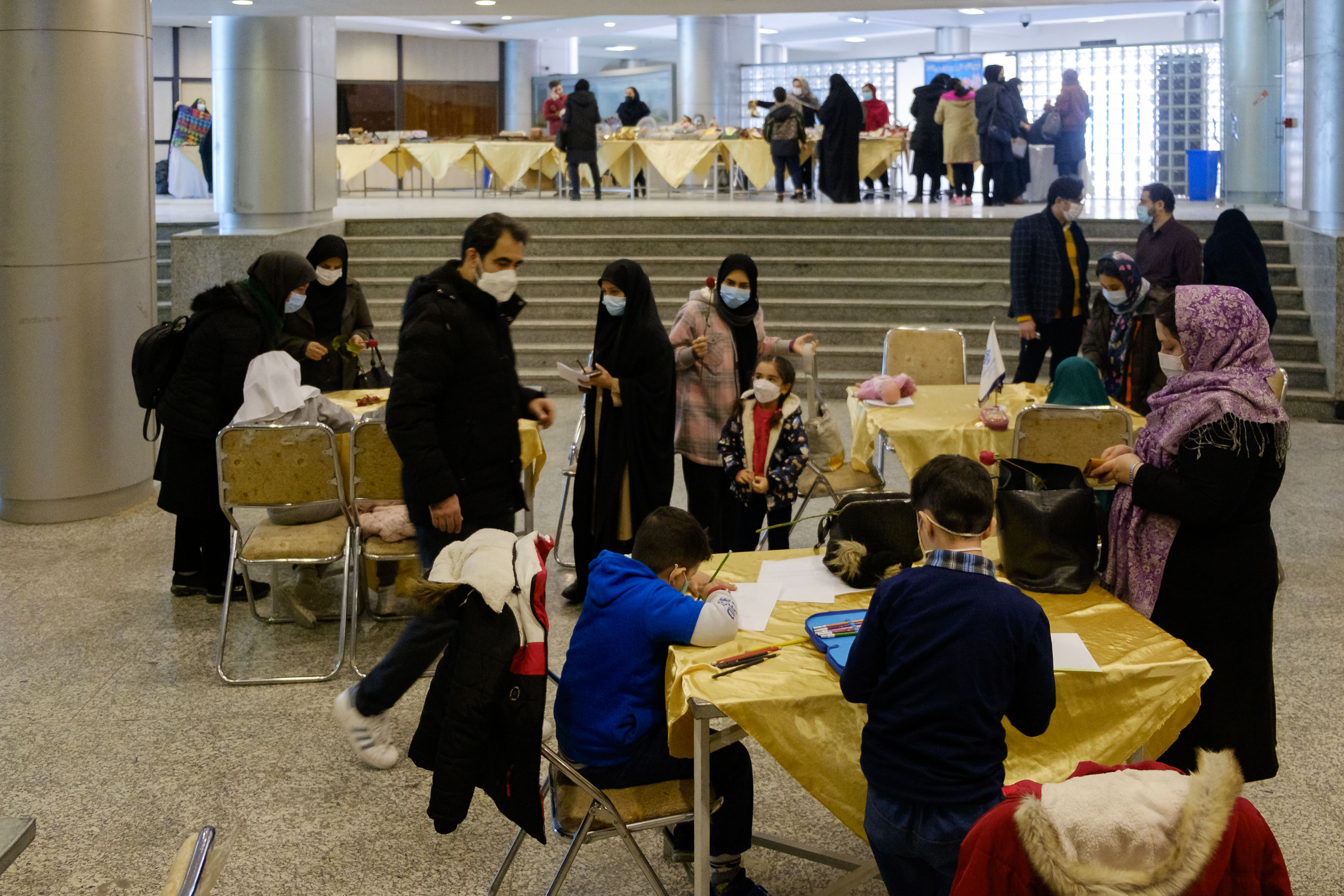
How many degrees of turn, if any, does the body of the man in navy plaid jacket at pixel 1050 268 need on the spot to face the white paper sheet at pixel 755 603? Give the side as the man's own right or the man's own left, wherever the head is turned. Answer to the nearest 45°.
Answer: approximately 45° to the man's own right

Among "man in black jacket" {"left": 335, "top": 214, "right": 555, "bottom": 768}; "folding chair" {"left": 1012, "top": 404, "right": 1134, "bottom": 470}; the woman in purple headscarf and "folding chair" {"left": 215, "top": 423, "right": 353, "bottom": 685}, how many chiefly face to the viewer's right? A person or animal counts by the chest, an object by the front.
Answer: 1

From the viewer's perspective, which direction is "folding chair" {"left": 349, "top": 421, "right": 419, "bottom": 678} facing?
away from the camera

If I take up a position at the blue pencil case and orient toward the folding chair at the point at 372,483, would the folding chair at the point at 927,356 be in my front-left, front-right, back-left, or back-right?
front-right

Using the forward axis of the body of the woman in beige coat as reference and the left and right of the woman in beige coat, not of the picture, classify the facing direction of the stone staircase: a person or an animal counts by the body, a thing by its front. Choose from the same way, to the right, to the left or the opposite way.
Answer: the opposite way

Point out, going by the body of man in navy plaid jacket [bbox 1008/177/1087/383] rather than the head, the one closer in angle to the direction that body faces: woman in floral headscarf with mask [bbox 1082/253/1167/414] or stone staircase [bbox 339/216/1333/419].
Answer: the woman in floral headscarf with mask

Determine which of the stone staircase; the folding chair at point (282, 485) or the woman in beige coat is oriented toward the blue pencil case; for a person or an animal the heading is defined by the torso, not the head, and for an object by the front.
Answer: the stone staircase

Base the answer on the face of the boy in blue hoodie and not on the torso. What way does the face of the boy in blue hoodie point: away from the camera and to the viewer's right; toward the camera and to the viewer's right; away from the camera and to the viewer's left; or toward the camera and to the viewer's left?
away from the camera and to the viewer's right

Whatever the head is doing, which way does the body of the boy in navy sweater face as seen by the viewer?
away from the camera

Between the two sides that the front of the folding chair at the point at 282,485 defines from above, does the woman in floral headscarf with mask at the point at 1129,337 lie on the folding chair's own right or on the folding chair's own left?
on the folding chair's own right

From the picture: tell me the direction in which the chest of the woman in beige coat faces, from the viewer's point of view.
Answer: away from the camera

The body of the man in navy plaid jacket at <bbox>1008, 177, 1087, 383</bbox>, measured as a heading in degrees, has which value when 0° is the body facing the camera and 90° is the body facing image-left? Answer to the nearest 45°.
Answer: approximately 315°

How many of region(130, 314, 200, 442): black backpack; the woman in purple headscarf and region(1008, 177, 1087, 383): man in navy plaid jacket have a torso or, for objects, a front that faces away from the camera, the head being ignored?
0

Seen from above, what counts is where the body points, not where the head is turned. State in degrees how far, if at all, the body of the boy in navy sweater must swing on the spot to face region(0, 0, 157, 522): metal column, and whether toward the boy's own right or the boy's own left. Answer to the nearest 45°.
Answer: approximately 45° to the boy's own left

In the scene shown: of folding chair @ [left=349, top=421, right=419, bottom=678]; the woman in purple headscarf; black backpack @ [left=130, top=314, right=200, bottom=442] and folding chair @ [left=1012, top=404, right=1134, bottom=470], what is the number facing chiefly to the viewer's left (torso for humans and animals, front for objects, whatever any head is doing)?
2

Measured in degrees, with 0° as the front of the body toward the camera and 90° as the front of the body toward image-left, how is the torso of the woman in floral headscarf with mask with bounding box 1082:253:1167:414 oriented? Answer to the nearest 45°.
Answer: approximately 45°
